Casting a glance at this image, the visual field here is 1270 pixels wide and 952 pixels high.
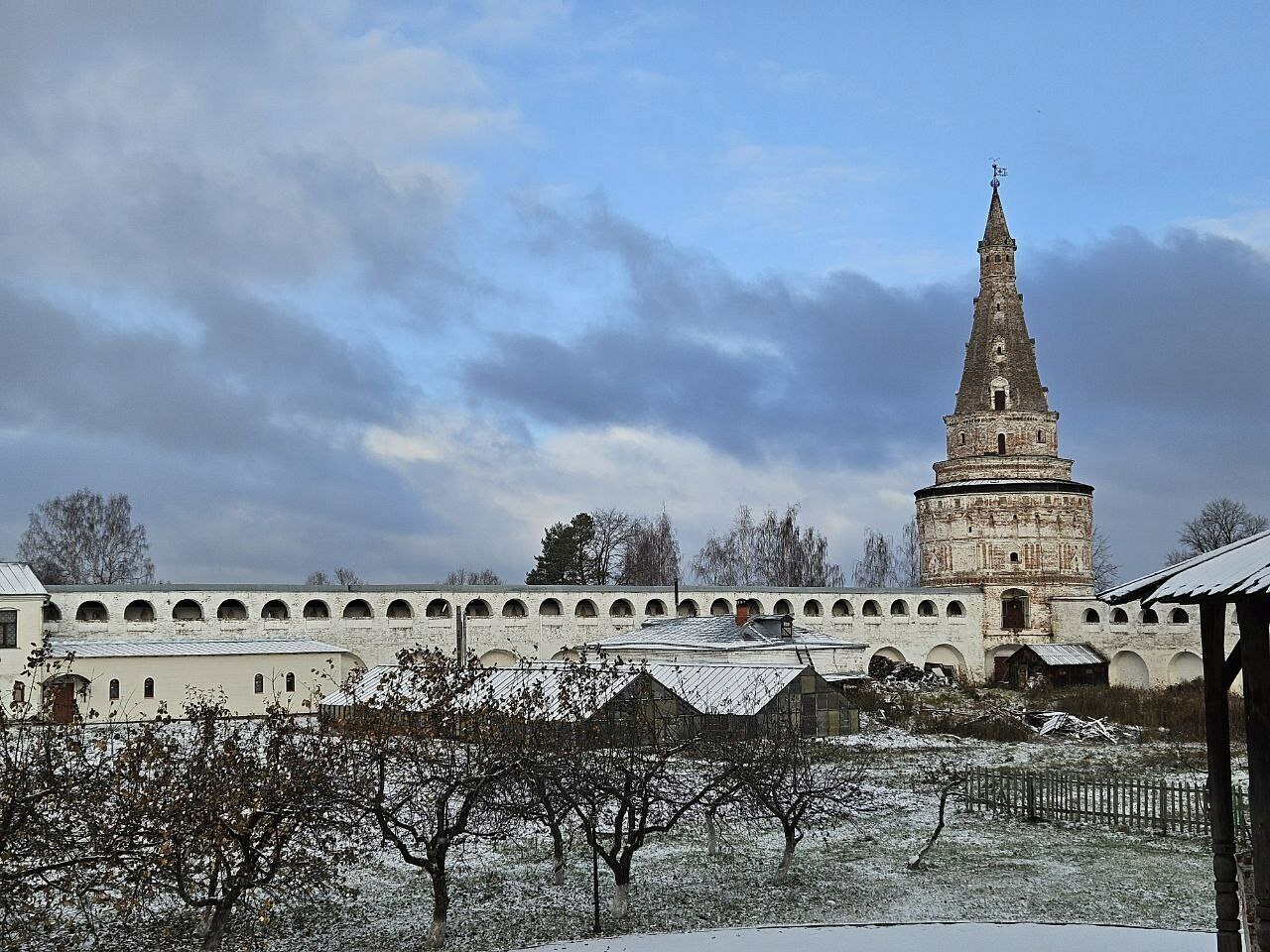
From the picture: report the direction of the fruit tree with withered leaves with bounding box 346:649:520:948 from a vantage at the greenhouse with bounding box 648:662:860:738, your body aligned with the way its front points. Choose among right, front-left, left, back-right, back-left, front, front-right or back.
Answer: front-right

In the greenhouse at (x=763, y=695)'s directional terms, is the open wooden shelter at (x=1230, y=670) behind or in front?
in front

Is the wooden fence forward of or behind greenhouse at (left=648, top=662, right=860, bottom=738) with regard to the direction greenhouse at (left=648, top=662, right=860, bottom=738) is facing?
forward

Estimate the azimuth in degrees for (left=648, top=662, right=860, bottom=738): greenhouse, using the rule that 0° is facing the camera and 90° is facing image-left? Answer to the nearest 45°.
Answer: approximately 315°

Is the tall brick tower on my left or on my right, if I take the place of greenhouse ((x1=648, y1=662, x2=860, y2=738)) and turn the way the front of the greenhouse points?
on my left

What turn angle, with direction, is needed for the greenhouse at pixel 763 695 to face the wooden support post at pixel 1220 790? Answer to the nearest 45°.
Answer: approximately 45° to its right

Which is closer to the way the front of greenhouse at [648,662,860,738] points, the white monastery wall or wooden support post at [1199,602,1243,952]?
the wooden support post

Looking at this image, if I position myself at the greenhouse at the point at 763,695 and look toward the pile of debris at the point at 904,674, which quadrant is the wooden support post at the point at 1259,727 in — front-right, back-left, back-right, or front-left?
back-right

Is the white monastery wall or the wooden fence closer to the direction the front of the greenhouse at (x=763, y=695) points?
the wooden fence

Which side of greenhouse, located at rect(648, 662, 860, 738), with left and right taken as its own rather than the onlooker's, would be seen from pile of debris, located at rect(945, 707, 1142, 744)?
left

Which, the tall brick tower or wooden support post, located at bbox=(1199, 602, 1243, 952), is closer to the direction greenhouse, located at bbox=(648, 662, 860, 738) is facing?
the wooden support post
